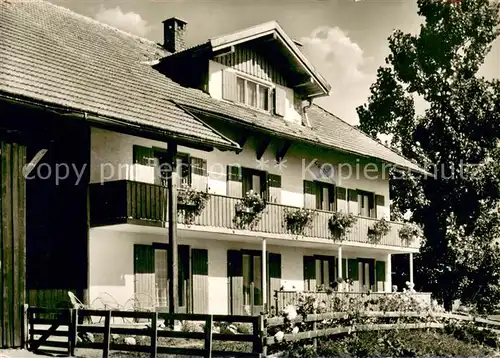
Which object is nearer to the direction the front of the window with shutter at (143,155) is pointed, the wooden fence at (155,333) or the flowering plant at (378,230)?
the wooden fence

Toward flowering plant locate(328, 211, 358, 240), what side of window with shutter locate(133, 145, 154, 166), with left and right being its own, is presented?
left

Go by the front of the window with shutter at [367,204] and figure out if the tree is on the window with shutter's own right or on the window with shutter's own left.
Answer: on the window with shutter's own left

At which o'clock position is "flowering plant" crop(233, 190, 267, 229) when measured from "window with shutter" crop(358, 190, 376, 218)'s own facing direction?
The flowering plant is roughly at 2 o'clock from the window with shutter.

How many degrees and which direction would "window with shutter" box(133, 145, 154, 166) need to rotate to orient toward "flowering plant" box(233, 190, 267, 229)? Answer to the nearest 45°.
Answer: approximately 90° to its left

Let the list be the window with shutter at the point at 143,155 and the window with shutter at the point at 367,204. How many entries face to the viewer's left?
0

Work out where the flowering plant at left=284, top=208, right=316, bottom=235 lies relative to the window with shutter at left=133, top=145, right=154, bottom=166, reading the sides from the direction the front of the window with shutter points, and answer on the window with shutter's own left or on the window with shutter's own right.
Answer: on the window with shutter's own left

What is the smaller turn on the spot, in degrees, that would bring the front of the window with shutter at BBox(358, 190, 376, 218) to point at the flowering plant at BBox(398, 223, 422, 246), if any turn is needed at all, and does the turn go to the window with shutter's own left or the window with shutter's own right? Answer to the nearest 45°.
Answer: approximately 45° to the window with shutter's own left

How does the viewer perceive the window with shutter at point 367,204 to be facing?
facing the viewer and to the right of the viewer

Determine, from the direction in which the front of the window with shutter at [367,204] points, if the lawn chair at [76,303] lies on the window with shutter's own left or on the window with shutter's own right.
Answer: on the window with shutter's own right
